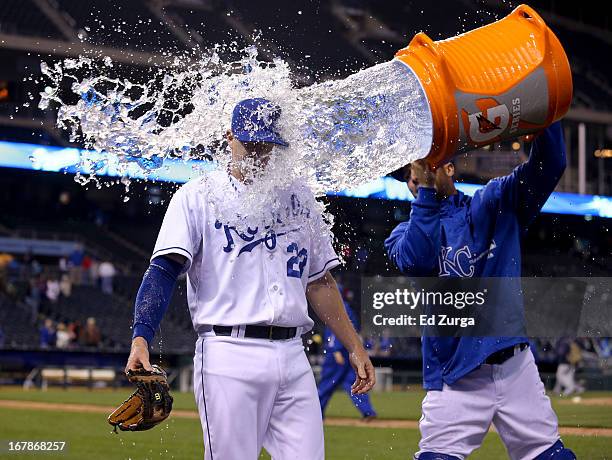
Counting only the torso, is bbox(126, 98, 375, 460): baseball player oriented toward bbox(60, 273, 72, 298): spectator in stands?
no

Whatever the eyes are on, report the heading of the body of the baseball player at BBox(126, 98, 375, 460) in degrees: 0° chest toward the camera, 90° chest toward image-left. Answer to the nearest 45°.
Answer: approximately 315°

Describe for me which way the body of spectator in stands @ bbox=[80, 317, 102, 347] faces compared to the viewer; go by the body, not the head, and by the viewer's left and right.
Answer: facing the viewer

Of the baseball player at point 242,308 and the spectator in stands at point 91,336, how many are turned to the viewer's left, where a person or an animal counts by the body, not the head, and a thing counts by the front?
0

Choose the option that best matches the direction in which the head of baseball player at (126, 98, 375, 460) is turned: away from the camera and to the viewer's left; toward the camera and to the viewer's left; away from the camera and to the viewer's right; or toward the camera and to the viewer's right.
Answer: toward the camera and to the viewer's right

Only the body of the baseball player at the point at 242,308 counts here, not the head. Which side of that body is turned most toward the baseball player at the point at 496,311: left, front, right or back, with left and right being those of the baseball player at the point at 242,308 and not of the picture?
left

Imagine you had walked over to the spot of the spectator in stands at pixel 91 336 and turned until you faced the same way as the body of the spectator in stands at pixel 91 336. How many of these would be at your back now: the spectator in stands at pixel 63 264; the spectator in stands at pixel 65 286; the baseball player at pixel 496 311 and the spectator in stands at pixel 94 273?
3

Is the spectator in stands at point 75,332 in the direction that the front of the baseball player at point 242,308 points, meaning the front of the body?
no

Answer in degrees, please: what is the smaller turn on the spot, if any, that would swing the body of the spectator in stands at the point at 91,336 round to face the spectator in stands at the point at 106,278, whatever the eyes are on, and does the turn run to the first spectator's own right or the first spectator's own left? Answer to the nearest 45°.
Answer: approximately 180°

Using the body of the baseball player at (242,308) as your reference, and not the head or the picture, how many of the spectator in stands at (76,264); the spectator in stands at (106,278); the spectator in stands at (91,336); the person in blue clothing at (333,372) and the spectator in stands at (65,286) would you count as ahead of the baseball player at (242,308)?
0

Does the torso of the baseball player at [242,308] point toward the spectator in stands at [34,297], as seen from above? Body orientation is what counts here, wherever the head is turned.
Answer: no

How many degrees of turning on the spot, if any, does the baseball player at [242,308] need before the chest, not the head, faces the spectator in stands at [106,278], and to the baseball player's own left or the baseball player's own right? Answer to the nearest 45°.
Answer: approximately 135° to the baseball player's own left

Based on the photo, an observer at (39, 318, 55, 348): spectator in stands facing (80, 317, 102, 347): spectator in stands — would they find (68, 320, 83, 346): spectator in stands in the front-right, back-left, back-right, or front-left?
front-left

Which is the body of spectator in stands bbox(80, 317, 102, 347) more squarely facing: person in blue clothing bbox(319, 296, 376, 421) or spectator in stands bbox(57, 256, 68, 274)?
the person in blue clothing

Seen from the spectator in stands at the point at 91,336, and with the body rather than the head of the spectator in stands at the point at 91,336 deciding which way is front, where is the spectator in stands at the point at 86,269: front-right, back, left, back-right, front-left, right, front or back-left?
back
